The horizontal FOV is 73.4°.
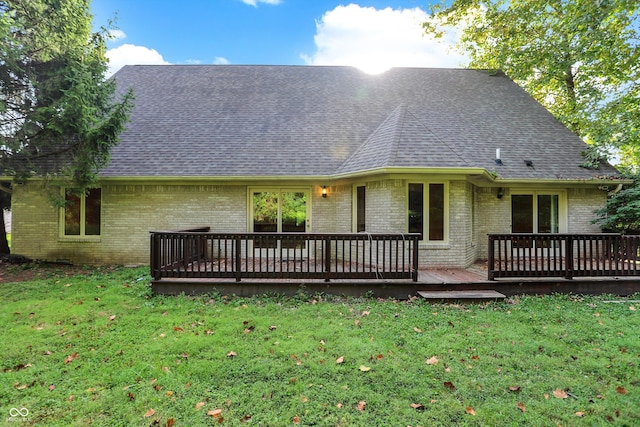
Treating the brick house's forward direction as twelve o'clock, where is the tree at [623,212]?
The tree is roughly at 3 o'clock from the brick house.

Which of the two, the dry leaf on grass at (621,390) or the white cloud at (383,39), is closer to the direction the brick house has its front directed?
the white cloud

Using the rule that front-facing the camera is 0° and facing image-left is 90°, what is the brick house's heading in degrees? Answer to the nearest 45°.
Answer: approximately 180°

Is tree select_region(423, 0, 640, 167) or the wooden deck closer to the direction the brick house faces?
the tree

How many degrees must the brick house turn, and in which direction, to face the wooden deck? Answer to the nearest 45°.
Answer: approximately 180°

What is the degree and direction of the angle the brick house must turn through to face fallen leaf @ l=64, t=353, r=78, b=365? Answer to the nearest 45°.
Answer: approximately 135° to its left

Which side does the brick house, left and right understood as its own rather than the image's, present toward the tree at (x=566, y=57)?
right

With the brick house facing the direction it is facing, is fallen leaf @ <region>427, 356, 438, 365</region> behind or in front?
behind

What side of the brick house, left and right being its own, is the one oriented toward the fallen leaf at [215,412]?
back

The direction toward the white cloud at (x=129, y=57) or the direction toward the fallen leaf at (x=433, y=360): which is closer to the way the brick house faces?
the white cloud
